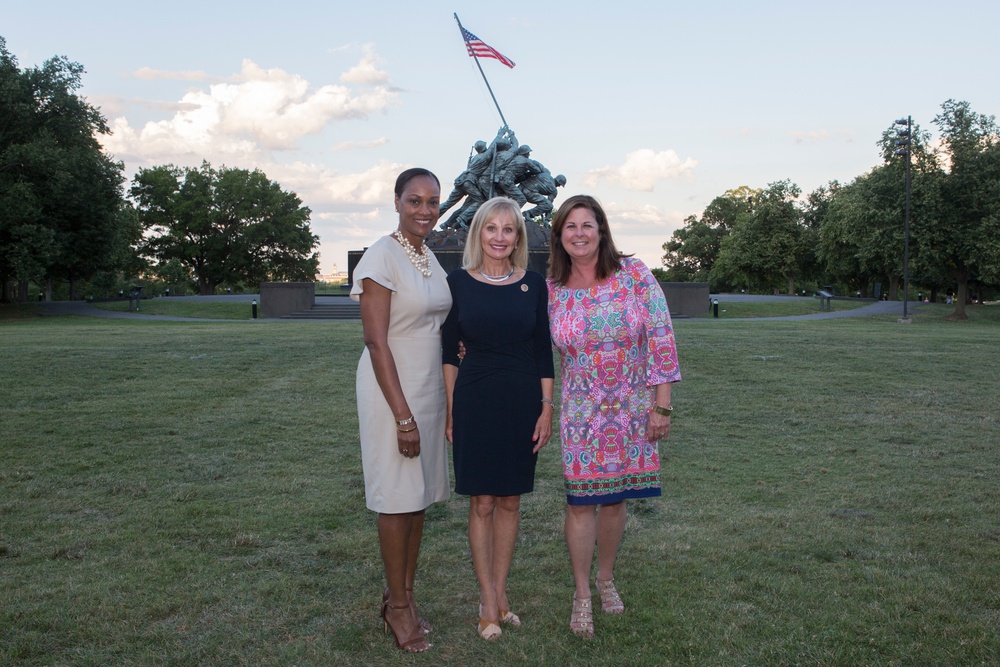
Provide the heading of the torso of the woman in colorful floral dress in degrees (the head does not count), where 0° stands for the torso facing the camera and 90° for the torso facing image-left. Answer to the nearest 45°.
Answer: approximately 0°

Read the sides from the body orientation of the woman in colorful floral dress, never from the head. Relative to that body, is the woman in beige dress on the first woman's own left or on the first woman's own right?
on the first woman's own right

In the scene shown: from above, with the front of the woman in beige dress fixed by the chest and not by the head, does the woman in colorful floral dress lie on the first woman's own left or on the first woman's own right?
on the first woman's own left

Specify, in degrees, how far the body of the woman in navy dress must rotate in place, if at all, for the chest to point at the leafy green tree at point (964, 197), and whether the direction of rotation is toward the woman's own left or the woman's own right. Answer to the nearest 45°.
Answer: approximately 135° to the woman's own left

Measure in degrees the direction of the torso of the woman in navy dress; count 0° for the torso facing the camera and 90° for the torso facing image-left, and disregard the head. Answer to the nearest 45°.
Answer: approximately 0°

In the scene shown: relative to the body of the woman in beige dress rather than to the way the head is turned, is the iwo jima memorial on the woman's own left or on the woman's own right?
on the woman's own left

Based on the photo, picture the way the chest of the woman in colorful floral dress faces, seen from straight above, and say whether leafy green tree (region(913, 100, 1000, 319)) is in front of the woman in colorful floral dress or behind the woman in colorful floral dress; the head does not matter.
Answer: behind

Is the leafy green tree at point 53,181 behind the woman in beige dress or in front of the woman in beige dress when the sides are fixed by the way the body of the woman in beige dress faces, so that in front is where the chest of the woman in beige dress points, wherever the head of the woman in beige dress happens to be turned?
behind

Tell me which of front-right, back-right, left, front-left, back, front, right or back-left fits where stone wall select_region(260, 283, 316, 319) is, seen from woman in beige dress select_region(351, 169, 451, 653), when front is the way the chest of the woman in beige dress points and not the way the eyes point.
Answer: back-left

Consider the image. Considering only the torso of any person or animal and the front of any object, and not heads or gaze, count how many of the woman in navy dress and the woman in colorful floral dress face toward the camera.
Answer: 2
